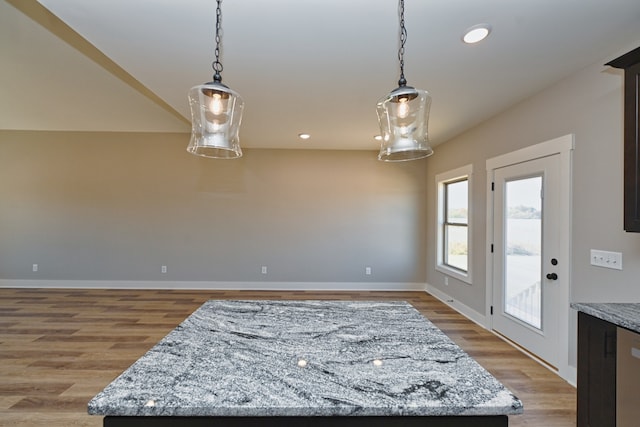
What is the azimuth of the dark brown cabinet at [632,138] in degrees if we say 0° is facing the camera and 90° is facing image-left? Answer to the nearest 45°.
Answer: approximately 45°

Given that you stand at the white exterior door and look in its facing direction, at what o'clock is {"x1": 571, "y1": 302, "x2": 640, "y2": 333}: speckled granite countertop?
The speckled granite countertop is roughly at 10 o'clock from the white exterior door.

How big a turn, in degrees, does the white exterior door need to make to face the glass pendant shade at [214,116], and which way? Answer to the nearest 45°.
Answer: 0° — it already faces it

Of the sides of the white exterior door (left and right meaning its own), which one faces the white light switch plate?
left

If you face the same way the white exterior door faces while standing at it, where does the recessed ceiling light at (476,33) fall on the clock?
The recessed ceiling light is roughly at 11 o'clock from the white exterior door.

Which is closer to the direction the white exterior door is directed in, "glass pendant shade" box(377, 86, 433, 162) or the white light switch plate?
the glass pendant shade

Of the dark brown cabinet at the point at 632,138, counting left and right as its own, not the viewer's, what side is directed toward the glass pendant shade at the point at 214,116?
front

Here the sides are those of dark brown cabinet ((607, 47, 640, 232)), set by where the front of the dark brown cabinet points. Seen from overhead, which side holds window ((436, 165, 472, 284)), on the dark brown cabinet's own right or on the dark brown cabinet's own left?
on the dark brown cabinet's own right

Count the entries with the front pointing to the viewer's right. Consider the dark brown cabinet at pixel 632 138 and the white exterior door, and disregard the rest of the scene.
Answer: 0

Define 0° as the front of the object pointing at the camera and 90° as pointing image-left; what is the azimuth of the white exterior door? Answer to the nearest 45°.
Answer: approximately 45°

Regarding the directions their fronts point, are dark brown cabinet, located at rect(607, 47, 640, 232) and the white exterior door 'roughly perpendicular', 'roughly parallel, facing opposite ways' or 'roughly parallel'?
roughly parallel
